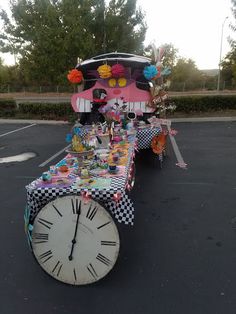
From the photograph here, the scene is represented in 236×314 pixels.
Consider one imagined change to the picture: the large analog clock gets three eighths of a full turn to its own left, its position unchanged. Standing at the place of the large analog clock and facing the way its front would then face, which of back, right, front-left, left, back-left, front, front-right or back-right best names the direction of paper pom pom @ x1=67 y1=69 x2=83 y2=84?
front-left

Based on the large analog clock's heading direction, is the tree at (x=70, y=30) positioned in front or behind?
behind

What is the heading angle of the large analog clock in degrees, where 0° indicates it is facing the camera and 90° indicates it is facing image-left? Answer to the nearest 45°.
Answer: approximately 0°

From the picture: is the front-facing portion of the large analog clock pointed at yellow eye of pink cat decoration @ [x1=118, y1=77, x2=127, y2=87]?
no

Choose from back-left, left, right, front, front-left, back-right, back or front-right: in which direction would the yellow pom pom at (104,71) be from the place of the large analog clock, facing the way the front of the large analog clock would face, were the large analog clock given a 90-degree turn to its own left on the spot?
left

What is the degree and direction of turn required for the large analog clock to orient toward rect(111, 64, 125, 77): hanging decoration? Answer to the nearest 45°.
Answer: approximately 180°

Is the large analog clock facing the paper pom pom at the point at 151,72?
no

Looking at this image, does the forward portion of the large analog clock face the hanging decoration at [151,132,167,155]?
no
